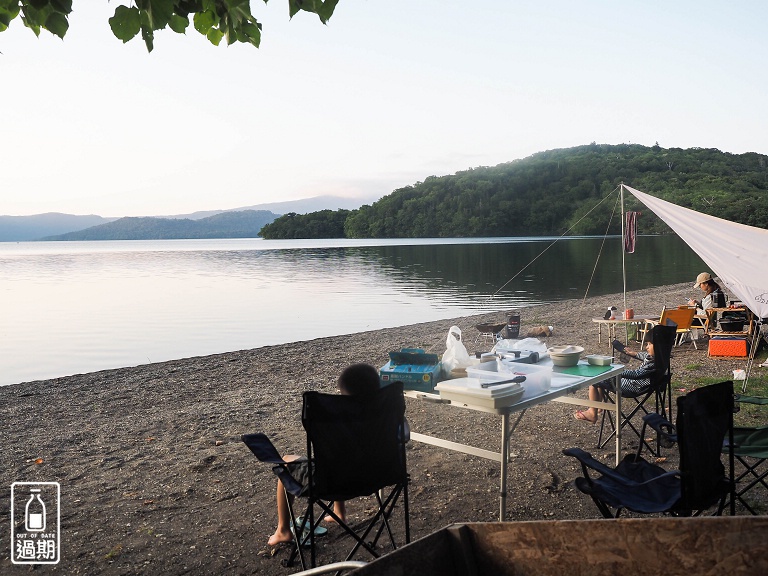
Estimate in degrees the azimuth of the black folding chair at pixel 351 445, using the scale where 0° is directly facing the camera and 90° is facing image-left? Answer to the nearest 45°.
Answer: approximately 135°

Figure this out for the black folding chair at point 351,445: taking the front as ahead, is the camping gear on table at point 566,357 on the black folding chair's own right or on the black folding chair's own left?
on the black folding chair's own right

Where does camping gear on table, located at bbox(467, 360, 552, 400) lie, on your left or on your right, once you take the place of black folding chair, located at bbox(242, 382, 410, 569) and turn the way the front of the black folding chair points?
on your right

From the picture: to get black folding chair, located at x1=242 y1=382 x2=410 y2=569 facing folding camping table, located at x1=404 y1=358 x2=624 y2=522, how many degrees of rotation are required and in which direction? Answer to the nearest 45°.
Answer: approximately 90° to its right

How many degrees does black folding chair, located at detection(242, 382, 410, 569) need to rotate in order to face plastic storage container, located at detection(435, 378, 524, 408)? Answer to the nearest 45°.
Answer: approximately 90° to its right
